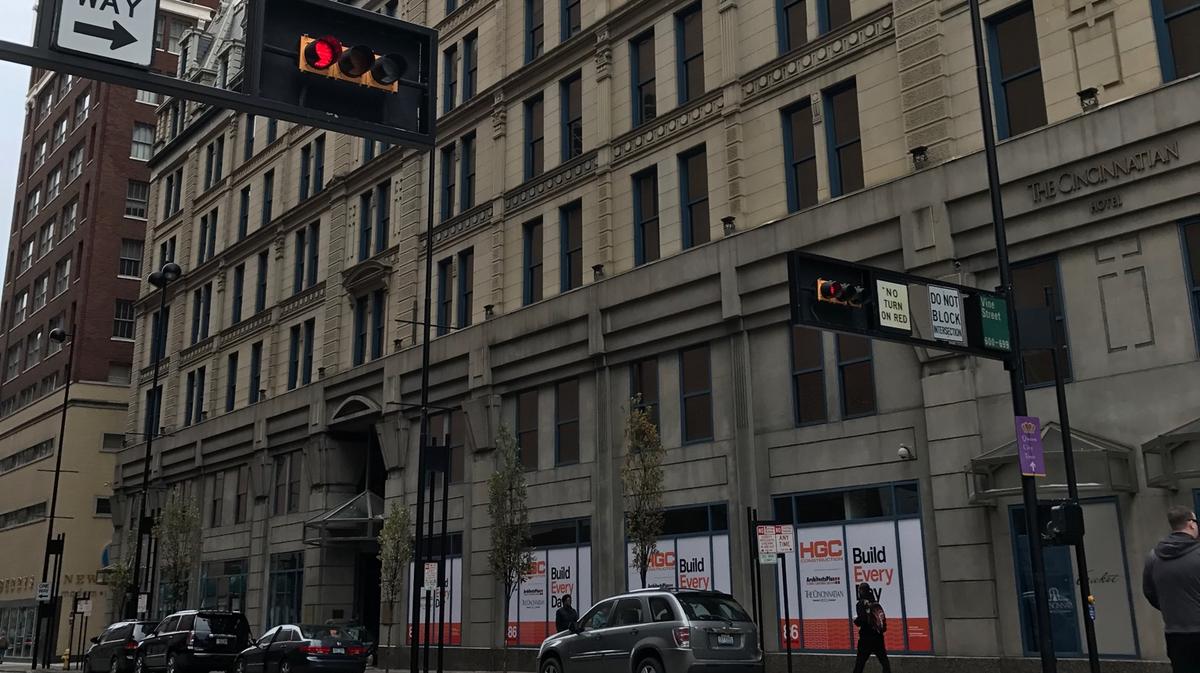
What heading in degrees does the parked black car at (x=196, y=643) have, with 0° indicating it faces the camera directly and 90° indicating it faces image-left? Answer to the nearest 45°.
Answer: approximately 135°

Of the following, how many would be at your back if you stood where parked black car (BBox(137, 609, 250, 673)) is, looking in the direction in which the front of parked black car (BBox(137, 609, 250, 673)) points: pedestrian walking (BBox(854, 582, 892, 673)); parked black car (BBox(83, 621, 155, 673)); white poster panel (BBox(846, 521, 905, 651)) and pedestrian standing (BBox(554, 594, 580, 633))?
3

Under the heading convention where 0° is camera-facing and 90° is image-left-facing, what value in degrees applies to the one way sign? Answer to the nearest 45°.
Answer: approximately 0°

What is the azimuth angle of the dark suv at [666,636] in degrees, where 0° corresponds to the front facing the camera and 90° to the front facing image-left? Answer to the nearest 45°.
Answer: approximately 135°

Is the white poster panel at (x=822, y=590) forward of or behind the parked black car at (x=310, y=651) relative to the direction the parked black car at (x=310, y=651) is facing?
behind

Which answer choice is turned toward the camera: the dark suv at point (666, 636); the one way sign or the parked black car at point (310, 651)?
the one way sign

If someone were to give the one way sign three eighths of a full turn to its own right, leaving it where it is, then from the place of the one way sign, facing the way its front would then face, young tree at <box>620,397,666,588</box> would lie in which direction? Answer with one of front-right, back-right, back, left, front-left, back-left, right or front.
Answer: right

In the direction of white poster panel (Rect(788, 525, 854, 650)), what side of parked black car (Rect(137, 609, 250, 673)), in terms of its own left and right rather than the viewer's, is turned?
back

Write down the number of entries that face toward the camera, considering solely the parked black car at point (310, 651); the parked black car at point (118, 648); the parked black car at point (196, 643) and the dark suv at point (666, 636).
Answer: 0

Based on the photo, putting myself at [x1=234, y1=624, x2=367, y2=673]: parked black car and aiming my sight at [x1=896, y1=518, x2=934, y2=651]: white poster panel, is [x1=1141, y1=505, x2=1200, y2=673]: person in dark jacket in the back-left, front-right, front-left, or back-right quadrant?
front-right

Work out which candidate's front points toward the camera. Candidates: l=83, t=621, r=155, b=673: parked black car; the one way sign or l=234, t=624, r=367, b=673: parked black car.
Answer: the one way sign

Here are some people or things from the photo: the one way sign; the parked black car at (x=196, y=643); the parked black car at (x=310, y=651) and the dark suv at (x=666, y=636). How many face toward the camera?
1

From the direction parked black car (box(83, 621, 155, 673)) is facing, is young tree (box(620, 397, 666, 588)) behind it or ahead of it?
behind

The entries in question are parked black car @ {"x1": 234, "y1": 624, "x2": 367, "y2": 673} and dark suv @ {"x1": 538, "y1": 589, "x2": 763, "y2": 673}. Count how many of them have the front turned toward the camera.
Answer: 0

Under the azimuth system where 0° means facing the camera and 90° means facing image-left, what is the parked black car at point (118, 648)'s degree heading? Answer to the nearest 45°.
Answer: approximately 135°

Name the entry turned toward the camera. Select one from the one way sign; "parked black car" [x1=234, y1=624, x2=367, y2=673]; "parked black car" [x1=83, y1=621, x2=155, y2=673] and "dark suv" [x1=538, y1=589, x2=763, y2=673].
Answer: the one way sign

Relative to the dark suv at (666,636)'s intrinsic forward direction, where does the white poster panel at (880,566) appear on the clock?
The white poster panel is roughly at 3 o'clock from the dark suv.

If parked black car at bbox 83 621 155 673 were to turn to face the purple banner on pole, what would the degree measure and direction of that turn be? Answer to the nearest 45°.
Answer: approximately 180°

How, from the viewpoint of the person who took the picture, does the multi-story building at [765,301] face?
facing the viewer and to the left of the viewer
